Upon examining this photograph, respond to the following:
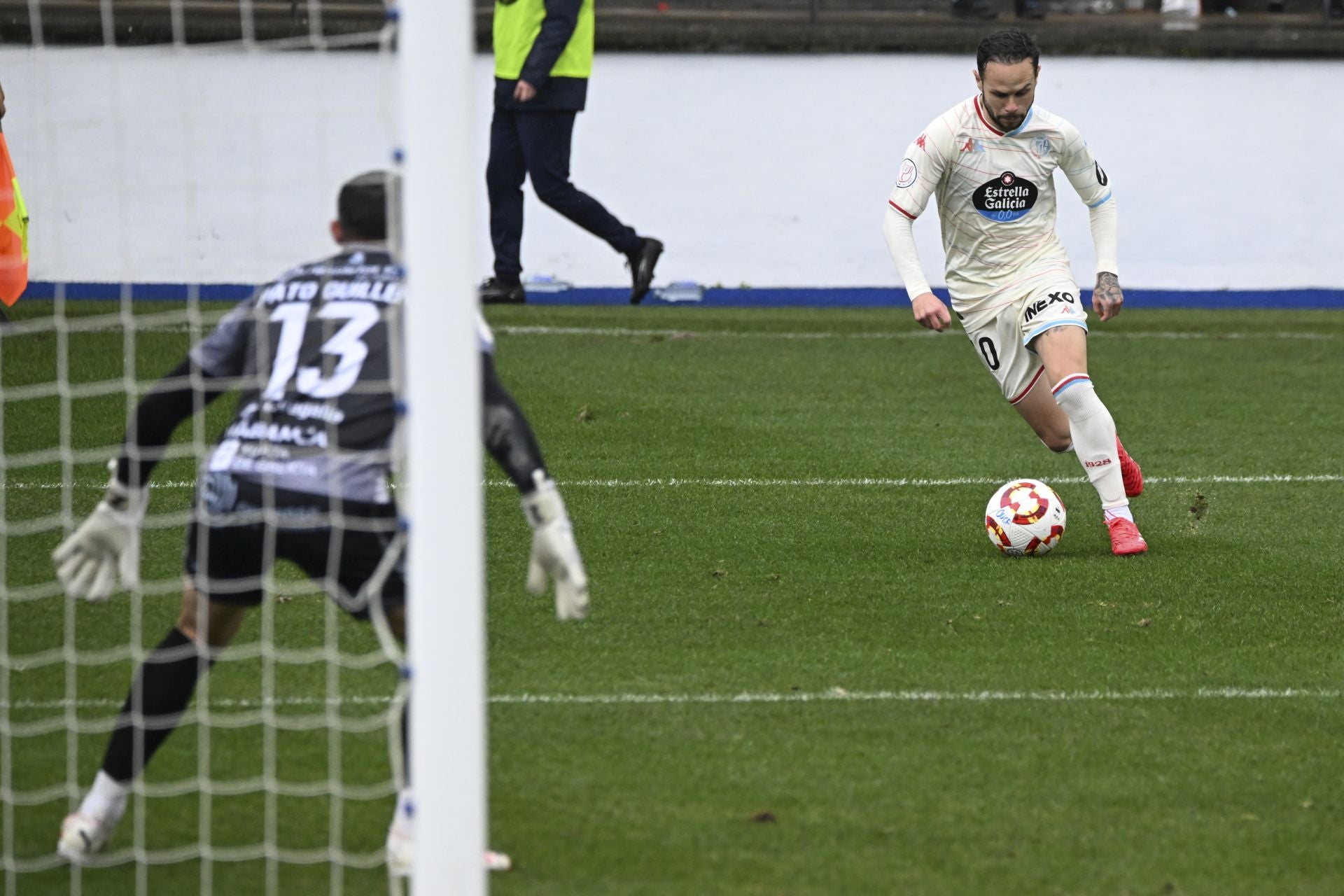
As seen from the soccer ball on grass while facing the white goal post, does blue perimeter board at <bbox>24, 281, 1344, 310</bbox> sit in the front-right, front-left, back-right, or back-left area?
back-right

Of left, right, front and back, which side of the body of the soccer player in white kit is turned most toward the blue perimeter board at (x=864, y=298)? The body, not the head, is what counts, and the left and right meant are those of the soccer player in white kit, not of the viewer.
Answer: back

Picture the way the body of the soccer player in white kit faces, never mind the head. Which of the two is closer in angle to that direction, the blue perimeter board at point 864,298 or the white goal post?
the white goal post

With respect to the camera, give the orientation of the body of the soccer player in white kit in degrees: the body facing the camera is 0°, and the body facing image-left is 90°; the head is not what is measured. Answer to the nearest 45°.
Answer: approximately 0°

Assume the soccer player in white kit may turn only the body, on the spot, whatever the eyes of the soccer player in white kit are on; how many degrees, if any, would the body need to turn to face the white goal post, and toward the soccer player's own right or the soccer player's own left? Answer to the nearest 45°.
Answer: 0° — they already face it
